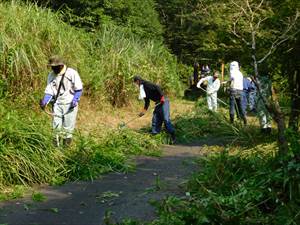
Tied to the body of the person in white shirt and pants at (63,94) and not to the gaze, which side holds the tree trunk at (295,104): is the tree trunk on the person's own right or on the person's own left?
on the person's own left

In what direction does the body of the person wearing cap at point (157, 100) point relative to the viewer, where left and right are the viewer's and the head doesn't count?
facing to the left of the viewer

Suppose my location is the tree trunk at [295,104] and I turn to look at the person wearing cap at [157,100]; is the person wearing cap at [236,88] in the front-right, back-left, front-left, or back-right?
front-right

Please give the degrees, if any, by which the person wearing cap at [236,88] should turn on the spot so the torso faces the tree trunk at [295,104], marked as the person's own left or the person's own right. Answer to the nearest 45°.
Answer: approximately 90° to the person's own left

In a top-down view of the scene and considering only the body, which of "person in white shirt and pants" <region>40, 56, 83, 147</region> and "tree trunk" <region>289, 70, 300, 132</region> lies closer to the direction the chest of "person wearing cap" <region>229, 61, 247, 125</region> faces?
the person in white shirt and pants

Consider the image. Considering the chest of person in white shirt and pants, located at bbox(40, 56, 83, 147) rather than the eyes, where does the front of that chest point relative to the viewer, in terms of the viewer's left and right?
facing the viewer and to the left of the viewer
